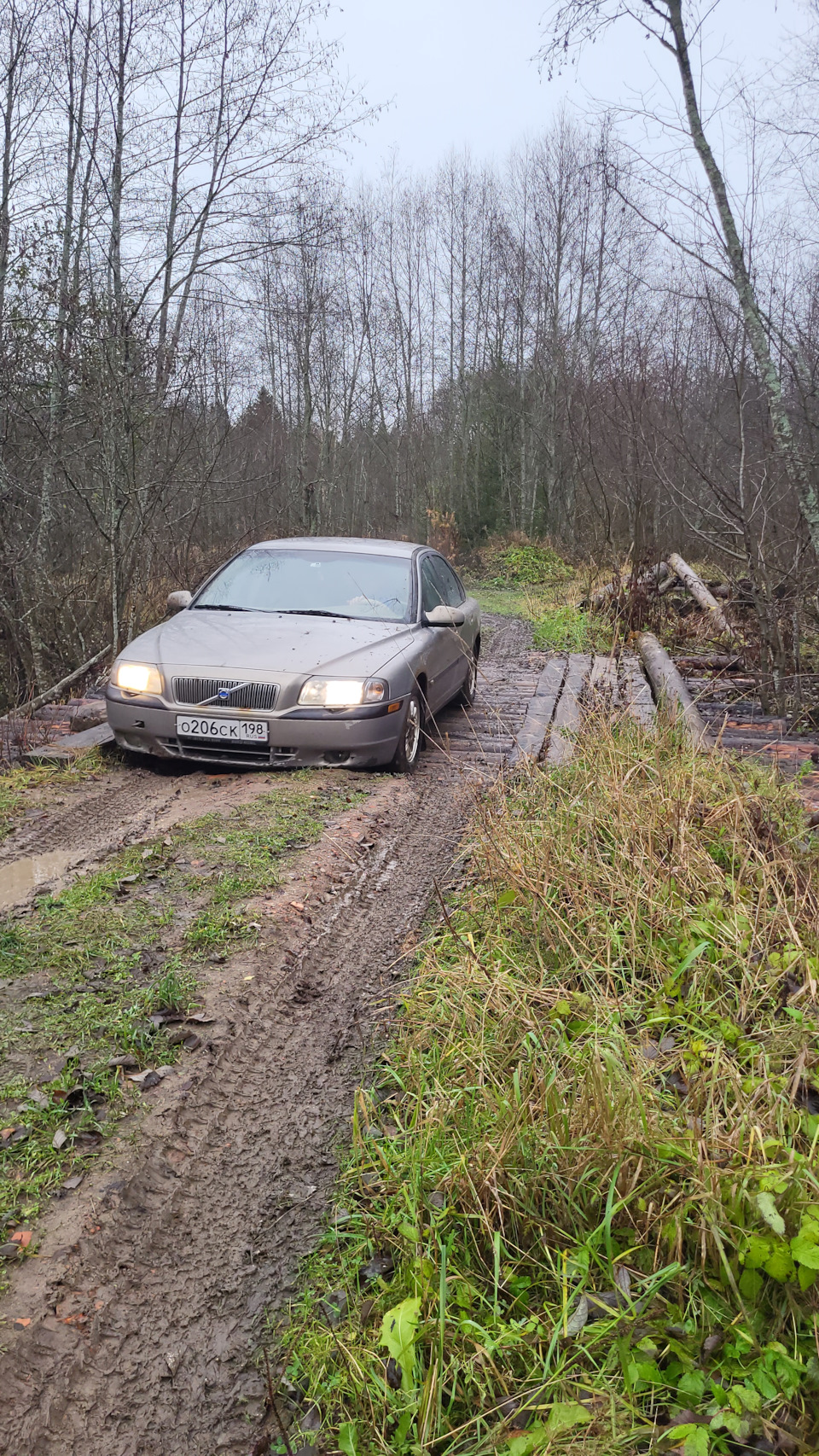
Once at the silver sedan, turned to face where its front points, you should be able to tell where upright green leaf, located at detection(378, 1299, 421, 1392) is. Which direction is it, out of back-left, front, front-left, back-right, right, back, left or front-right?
front-left

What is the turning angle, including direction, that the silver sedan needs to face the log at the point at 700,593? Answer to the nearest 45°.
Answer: approximately 180°

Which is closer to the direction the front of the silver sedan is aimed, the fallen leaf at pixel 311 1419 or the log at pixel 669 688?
the fallen leaf

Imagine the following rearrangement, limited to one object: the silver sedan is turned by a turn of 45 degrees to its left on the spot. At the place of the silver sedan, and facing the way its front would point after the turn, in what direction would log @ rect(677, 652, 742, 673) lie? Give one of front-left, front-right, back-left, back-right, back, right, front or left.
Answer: back-left

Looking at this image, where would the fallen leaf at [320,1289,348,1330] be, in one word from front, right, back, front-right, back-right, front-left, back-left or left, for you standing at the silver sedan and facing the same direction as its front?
front-left

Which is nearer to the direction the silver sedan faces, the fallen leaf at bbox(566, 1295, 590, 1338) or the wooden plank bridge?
the fallen leaf

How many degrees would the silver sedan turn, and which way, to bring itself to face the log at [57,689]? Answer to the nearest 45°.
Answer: approximately 90° to its right

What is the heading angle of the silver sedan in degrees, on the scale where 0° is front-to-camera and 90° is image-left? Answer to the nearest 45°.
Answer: approximately 45°
